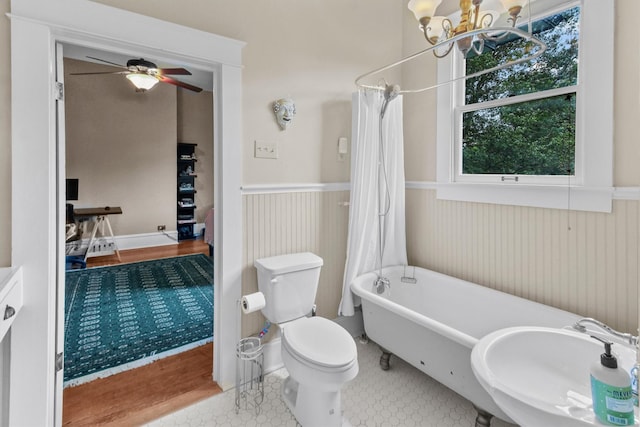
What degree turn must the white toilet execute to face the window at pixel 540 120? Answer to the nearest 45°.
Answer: approximately 45° to its left

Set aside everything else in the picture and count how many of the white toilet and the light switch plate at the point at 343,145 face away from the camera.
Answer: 0

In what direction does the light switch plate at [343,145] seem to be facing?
toward the camera

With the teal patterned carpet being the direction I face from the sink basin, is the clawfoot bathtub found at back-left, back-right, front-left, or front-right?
front-right

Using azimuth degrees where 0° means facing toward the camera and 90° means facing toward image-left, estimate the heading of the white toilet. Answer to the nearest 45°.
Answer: approximately 315°

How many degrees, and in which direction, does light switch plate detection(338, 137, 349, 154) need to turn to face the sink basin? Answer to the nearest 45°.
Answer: approximately 45° to its left
